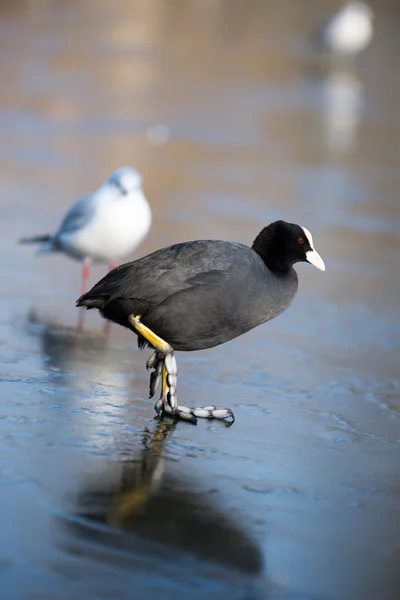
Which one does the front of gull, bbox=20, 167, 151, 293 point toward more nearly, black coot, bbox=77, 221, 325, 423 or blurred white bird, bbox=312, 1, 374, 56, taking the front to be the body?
the black coot

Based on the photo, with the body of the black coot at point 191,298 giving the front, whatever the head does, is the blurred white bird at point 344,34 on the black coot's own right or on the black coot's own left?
on the black coot's own left

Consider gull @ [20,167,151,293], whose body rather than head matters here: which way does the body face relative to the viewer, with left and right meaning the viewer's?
facing the viewer and to the right of the viewer

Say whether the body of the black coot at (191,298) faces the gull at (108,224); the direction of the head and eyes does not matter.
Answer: no

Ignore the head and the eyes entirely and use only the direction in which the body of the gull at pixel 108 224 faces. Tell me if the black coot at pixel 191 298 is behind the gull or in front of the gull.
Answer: in front

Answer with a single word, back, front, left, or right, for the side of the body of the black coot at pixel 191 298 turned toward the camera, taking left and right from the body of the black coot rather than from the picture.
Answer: right

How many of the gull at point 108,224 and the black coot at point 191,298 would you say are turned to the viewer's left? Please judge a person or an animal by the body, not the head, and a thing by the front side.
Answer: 0

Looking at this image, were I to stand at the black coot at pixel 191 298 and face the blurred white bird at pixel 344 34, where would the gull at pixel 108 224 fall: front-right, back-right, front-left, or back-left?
front-left
